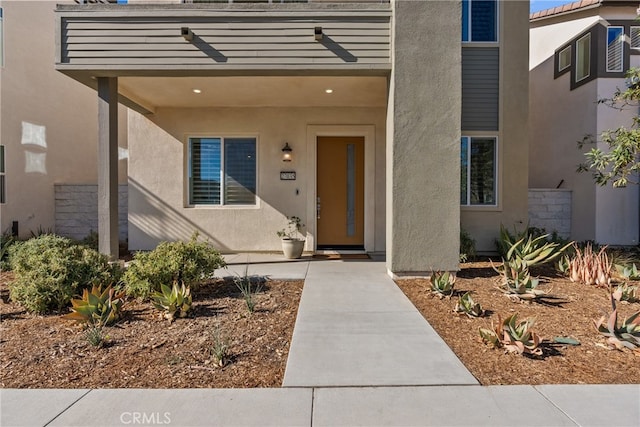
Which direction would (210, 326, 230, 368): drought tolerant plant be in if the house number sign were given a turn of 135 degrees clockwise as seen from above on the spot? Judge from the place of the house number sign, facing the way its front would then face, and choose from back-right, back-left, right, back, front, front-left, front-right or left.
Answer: back-left

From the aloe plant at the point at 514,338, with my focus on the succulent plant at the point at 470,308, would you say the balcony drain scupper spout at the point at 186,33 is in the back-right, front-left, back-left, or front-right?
front-left

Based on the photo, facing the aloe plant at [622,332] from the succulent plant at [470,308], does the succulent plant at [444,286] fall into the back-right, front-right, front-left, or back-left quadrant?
back-left

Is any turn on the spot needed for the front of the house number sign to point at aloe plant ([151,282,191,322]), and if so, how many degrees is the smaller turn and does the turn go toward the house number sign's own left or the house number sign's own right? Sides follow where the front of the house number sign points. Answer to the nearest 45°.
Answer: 0° — it already faces it

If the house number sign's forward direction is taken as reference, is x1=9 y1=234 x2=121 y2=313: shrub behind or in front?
in front

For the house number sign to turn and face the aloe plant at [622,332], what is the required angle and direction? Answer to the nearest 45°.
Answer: approximately 45° to its left

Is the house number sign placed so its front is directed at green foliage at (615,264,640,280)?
no

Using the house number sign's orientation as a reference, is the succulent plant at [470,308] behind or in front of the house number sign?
in front

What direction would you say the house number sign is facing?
toward the camera

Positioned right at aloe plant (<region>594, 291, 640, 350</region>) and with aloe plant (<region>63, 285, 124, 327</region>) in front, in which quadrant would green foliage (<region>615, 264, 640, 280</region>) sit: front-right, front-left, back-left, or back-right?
back-right

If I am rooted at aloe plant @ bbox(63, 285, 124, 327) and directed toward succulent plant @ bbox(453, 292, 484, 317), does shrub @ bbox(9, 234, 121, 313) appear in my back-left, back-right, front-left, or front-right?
back-left

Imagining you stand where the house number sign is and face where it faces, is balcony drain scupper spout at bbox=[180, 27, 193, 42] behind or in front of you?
in front
